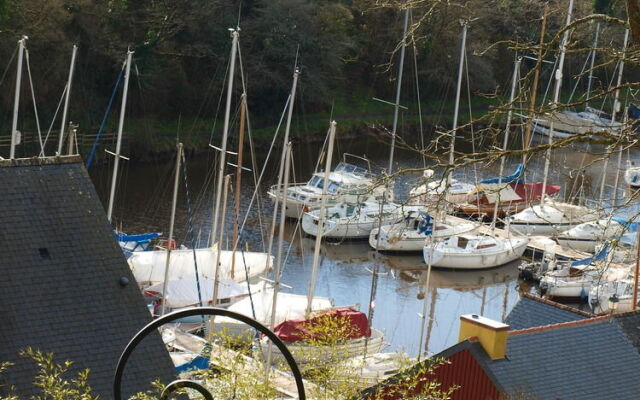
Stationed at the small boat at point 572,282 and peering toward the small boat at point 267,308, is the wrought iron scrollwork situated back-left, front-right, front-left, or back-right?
front-left

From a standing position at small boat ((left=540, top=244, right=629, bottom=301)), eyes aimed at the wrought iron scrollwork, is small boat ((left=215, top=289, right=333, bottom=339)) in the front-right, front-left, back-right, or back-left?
front-right
